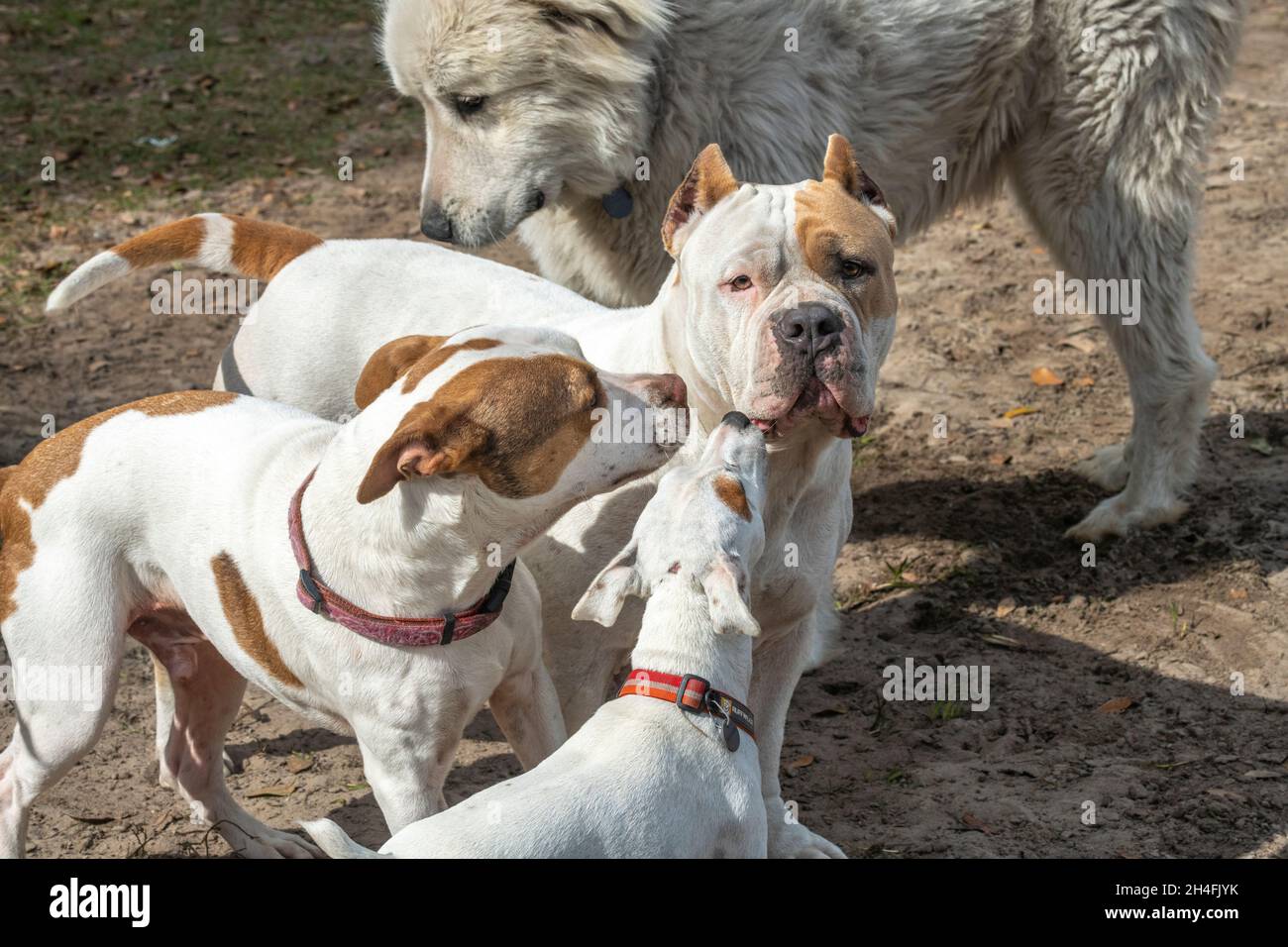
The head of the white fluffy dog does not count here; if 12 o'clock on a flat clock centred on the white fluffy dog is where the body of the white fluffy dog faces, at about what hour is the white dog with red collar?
The white dog with red collar is roughly at 10 o'clock from the white fluffy dog.

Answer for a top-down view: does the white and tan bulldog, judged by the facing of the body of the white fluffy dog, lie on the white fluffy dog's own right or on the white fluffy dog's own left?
on the white fluffy dog's own left

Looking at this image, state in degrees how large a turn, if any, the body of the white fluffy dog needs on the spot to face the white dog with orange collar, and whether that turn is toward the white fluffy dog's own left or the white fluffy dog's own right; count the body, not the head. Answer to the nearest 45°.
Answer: approximately 90° to the white fluffy dog's own left

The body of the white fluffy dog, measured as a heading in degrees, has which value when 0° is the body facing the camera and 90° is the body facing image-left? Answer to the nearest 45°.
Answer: approximately 90°
